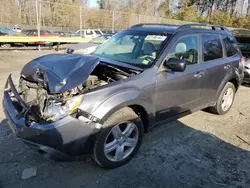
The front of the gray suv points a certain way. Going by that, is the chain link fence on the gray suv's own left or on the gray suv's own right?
on the gray suv's own right

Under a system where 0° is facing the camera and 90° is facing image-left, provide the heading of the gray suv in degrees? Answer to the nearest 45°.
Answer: approximately 45°
